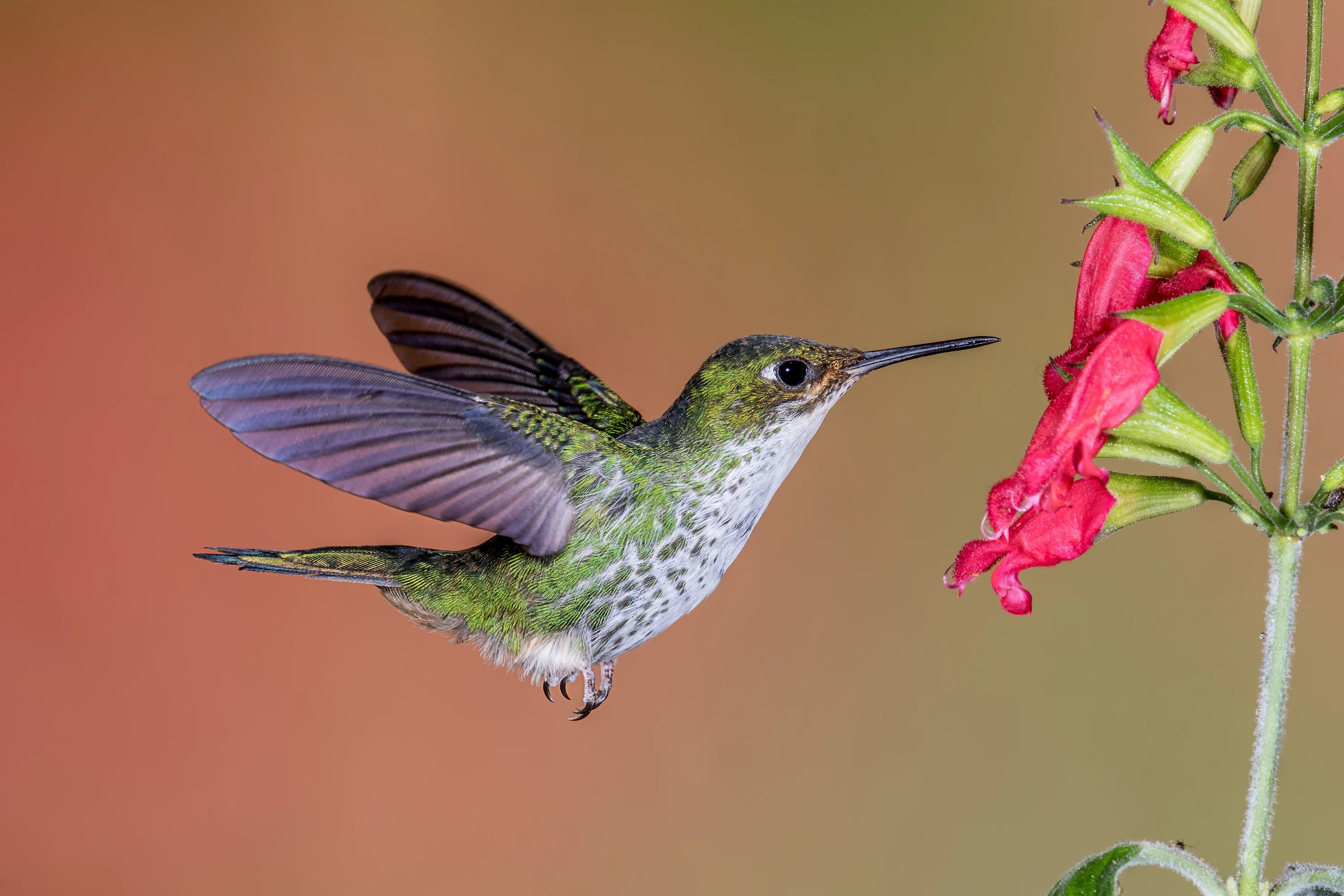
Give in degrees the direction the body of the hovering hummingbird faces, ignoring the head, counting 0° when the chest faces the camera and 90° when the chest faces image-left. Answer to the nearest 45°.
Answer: approximately 270°
